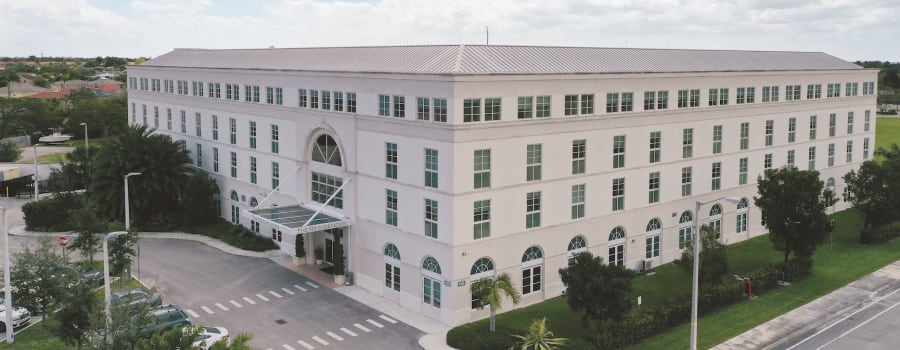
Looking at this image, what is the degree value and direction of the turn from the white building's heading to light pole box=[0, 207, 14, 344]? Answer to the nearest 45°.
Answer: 0° — it already faces it

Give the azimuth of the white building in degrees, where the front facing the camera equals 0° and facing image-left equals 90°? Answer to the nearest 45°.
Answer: approximately 45°

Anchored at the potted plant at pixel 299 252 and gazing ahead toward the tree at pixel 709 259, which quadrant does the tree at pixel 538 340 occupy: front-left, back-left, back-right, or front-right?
front-right

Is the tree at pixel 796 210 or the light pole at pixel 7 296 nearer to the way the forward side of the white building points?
the light pole

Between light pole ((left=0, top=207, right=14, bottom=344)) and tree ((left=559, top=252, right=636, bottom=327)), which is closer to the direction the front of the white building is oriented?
the light pole

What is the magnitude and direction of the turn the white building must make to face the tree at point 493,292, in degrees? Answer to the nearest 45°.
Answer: approximately 45° to its left

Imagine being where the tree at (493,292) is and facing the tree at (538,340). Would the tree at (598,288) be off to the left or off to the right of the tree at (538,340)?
left
